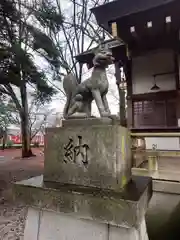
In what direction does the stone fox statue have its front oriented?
to the viewer's right

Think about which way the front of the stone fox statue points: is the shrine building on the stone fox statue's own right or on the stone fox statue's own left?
on the stone fox statue's own left
